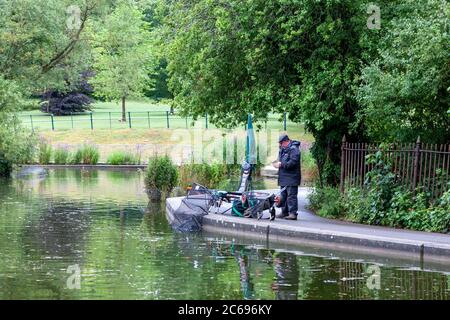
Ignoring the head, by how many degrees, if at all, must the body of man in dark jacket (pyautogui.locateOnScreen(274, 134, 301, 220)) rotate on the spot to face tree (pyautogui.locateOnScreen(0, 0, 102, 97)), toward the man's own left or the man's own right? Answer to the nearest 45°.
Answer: approximately 45° to the man's own right

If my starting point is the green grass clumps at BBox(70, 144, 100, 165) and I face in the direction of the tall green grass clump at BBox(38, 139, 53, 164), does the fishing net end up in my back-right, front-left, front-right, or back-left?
back-left

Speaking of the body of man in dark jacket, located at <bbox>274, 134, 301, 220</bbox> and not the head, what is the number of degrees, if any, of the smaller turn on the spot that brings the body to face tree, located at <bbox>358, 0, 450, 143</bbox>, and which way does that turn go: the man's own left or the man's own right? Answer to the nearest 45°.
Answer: approximately 180°

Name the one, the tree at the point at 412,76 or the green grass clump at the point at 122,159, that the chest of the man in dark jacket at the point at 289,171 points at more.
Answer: the green grass clump

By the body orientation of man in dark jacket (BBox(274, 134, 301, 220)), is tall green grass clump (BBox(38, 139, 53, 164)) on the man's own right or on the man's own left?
on the man's own right

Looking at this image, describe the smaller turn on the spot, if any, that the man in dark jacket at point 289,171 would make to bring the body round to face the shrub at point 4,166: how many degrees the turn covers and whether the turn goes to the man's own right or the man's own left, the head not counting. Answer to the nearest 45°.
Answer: approximately 45° to the man's own right

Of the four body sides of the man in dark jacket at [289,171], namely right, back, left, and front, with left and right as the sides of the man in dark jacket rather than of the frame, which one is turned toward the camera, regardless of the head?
left

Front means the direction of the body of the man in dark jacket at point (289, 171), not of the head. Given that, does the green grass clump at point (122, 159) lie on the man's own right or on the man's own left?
on the man's own right

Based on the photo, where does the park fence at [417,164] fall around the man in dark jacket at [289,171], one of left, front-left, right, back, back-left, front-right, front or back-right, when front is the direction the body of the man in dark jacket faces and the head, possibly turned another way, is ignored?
back
